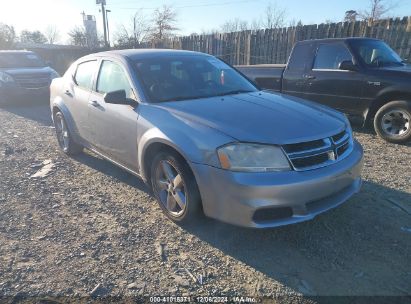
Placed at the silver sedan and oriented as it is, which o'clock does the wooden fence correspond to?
The wooden fence is roughly at 8 o'clock from the silver sedan.

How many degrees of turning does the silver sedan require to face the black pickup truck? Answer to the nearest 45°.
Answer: approximately 90° to its left

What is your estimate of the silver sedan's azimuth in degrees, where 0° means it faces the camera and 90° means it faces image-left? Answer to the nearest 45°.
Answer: approximately 315°
